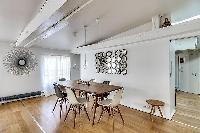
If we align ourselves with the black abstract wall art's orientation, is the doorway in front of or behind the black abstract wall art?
behind

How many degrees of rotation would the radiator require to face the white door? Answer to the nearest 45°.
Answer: approximately 45° to its left

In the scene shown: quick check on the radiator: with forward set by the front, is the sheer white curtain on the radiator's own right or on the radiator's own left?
on the radiator's own left

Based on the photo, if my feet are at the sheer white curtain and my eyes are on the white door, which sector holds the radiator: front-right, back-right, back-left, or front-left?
back-right

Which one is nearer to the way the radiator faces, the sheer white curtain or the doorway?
the doorway

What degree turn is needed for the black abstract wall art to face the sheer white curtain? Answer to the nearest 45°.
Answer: approximately 90° to its right

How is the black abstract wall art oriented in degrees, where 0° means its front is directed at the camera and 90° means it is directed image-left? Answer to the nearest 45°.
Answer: approximately 45°

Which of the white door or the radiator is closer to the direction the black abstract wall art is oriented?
the radiator

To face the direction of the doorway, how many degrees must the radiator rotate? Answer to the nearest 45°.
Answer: approximately 45° to its left

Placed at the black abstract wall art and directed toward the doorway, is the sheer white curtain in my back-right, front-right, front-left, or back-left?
back-right
